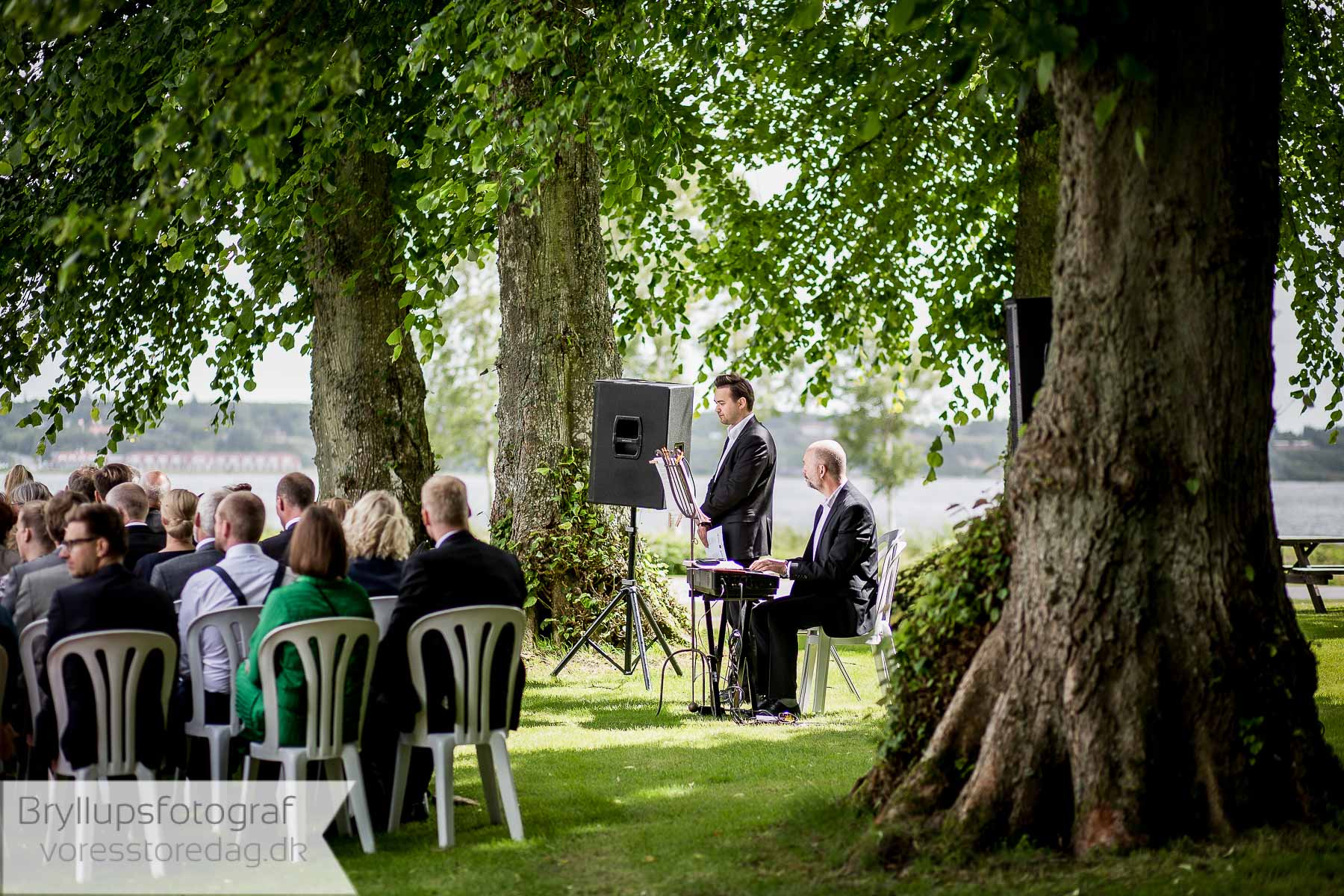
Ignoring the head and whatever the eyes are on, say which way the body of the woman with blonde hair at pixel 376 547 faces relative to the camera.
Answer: away from the camera

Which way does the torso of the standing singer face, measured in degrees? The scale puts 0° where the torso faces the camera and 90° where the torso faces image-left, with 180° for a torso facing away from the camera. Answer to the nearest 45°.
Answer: approximately 90°

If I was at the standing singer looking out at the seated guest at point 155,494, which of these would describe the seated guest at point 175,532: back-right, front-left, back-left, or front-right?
front-left

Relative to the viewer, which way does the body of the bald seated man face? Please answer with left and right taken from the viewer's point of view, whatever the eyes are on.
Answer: facing to the left of the viewer

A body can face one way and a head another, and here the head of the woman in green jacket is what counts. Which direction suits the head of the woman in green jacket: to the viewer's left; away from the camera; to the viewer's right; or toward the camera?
away from the camera

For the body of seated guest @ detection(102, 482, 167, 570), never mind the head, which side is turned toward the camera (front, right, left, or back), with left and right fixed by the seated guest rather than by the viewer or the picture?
back

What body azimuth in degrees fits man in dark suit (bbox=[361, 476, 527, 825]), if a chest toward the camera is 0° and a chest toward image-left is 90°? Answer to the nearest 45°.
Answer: approximately 135°

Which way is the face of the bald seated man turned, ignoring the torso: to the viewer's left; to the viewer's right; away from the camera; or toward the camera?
to the viewer's left

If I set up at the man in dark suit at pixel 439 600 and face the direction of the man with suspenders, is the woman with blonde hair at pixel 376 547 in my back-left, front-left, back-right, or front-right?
front-right

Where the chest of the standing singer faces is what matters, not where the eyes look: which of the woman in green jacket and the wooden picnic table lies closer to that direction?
the woman in green jacket

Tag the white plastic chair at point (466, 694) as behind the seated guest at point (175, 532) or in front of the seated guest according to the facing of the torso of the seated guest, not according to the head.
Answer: behind

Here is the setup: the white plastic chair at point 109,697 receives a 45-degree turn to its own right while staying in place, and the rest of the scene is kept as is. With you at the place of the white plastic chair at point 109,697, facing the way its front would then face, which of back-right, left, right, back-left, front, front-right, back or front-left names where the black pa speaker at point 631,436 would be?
front

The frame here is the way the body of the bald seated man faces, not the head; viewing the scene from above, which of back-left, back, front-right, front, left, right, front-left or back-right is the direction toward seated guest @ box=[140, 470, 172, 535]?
front

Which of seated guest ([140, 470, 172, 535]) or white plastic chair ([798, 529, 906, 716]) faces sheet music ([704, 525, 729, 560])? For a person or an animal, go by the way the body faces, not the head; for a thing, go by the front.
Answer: the white plastic chair

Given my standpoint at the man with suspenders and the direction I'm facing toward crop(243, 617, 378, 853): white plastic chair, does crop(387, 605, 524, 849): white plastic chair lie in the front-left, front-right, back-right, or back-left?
front-left

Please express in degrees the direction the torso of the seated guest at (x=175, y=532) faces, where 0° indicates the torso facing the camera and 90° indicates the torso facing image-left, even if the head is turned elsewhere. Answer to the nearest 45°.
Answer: approximately 180°

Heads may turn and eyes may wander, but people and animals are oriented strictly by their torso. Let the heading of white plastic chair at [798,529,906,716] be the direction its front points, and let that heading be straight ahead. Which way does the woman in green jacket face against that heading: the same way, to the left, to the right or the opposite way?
to the right
